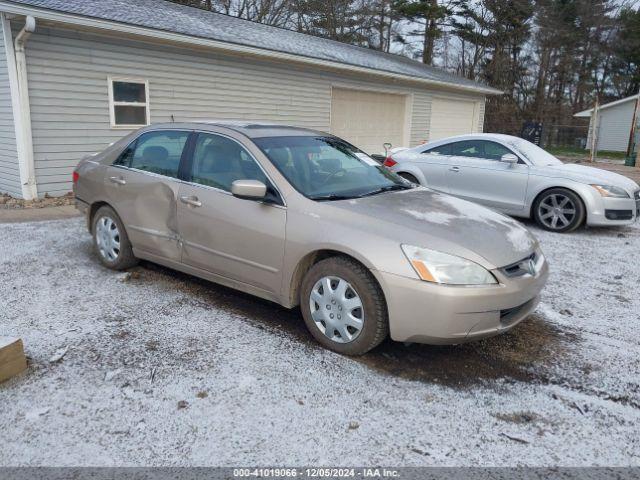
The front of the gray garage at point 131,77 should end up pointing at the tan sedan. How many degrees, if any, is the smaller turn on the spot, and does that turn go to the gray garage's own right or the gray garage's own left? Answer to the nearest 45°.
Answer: approximately 45° to the gray garage's own right

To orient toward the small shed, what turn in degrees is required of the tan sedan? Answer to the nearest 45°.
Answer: approximately 90° to its left

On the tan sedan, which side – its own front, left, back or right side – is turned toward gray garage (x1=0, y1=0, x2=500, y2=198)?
back

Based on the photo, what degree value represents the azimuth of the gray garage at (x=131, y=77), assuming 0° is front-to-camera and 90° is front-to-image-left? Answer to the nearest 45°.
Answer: approximately 315°

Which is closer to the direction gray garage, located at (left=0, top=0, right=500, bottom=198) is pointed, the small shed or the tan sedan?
the tan sedan

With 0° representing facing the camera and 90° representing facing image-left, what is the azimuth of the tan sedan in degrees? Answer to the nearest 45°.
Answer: approximately 315°

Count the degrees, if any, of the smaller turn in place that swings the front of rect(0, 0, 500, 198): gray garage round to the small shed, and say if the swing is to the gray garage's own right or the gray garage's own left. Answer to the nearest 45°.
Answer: approximately 90° to the gray garage's own left

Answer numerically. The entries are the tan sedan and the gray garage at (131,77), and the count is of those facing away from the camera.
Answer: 0
